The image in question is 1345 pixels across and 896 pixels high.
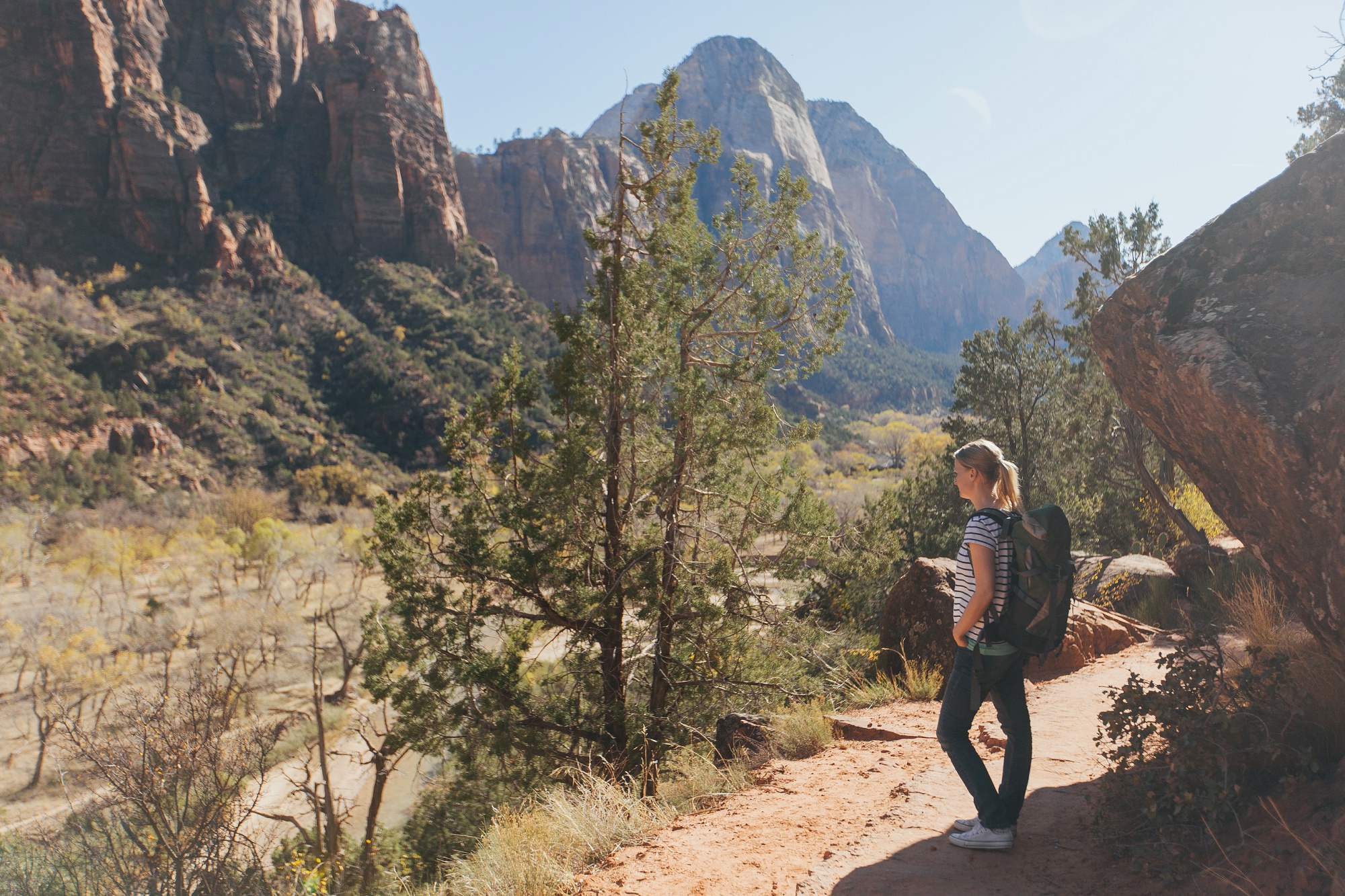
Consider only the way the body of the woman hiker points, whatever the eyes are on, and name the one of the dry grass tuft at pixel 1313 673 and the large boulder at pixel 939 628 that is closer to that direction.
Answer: the large boulder

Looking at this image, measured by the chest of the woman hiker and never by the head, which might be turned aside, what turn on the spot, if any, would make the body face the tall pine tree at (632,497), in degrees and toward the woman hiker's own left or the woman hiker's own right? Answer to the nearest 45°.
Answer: approximately 45° to the woman hiker's own right

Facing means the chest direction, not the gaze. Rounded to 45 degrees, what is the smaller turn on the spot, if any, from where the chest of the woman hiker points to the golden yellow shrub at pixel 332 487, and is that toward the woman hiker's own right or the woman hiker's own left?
approximately 45° to the woman hiker's own right

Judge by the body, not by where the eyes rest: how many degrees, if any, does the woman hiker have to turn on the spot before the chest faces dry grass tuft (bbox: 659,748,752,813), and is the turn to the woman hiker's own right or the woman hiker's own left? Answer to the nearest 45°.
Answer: approximately 45° to the woman hiker's own right

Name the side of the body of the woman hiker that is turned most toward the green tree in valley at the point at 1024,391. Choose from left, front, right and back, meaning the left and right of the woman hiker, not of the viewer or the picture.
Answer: right

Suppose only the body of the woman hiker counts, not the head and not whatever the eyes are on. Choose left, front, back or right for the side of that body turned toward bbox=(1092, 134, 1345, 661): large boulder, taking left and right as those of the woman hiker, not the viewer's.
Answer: back

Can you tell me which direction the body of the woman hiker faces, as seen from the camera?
to the viewer's left

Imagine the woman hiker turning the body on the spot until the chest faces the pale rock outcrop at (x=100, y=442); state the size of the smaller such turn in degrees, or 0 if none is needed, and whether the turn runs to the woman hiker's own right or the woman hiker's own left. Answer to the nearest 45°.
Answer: approximately 45° to the woman hiker's own right

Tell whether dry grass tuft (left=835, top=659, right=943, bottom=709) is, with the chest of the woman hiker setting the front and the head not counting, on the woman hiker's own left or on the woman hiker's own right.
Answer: on the woman hiker's own right
